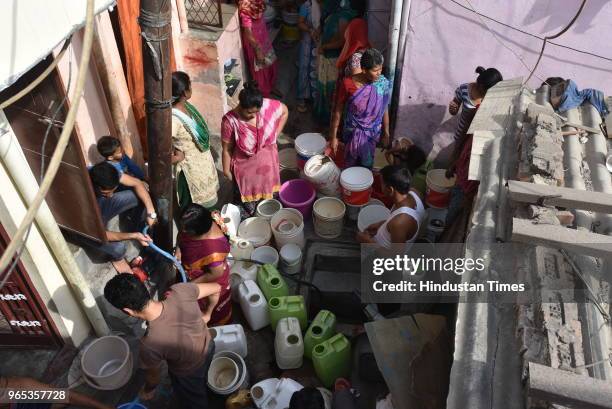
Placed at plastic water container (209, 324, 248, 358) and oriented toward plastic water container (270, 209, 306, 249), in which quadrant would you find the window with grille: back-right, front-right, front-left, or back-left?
front-left

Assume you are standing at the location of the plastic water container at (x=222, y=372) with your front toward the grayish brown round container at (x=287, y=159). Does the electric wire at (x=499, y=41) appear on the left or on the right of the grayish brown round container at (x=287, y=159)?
right

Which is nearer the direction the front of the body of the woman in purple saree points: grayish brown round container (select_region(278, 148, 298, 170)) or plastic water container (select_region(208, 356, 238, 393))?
the plastic water container

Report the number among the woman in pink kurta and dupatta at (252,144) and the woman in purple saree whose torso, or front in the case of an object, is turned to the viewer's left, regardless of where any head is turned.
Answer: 0

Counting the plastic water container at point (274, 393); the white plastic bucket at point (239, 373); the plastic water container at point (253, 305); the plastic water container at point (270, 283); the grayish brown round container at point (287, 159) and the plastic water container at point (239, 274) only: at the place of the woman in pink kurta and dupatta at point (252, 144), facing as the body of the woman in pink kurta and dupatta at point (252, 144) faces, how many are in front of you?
5

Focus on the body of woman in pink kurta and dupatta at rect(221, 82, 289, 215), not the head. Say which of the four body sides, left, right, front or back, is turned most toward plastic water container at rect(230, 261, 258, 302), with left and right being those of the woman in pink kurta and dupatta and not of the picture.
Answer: front

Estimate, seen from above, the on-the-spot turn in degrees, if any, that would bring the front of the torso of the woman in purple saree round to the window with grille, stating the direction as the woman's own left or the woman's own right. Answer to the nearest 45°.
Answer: approximately 180°

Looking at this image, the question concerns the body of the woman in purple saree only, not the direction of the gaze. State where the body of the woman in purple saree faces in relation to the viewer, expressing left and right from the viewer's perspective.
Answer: facing the viewer and to the right of the viewer

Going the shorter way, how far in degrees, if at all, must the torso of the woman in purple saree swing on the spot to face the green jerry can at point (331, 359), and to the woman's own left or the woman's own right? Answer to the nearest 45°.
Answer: approximately 45° to the woman's own right

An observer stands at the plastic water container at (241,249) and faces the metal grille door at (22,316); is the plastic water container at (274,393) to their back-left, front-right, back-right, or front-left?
front-left

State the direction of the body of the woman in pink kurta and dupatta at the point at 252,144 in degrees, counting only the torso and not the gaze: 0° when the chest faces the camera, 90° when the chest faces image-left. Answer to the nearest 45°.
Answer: approximately 0°

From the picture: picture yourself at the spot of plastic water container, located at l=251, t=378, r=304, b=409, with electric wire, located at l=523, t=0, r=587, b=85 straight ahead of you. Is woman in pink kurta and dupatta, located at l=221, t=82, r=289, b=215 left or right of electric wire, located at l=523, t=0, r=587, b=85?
left

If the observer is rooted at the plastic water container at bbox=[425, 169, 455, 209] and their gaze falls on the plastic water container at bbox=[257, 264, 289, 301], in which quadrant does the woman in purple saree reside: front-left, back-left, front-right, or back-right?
front-right

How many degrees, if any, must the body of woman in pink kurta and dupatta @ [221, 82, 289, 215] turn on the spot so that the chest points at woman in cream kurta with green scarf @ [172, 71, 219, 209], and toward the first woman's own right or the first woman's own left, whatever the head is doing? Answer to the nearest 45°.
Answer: approximately 90° to the first woman's own right

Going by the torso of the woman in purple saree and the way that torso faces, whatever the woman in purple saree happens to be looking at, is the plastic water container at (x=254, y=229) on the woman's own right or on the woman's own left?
on the woman's own right

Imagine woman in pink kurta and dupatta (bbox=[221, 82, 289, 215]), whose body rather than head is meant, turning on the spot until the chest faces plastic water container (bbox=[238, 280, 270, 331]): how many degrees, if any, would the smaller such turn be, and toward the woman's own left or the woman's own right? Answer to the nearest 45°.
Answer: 0° — they already face it
